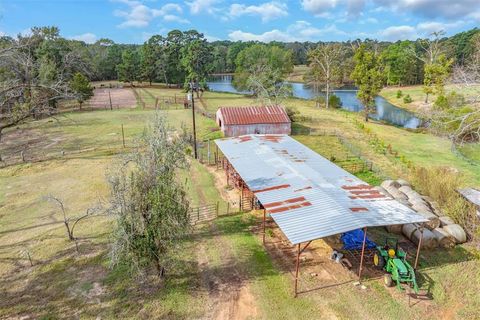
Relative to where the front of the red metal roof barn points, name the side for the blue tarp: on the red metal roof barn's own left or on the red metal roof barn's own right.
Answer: on the red metal roof barn's own left

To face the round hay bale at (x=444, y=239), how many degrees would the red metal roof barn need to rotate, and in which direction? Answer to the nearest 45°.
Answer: approximately 90° to its left

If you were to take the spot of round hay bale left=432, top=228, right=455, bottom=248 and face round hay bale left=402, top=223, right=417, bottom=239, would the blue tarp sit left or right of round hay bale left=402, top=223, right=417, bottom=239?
left

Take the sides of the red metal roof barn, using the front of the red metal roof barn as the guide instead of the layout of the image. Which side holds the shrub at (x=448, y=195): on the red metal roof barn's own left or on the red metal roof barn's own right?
on the red metal roof barn's own left

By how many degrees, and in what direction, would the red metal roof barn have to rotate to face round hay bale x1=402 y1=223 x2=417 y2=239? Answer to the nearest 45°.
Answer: approximately 90° to its left

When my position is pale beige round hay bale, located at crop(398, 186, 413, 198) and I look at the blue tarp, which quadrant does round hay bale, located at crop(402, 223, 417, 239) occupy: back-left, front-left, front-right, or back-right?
front-left
